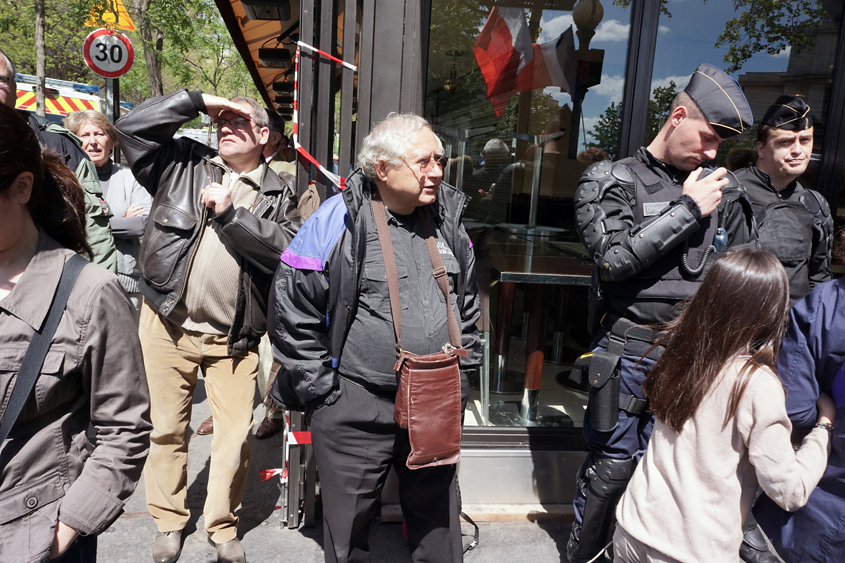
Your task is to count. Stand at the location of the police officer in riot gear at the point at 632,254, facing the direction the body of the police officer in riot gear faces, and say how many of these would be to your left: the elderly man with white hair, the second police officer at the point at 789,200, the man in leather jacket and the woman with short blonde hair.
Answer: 1

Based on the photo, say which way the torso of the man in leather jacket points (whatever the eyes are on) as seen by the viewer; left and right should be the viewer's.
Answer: facing the viewer

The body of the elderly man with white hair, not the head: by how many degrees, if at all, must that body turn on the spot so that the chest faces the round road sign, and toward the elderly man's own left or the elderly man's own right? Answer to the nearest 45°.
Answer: approximately 180°

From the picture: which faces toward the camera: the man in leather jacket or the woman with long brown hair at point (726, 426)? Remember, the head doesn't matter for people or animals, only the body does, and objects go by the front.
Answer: the man in leather jacket

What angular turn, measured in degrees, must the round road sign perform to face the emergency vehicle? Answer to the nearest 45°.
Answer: approximately 180°

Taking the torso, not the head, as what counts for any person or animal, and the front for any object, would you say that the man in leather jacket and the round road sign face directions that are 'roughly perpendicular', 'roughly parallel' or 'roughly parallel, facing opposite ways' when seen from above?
roughly parallel

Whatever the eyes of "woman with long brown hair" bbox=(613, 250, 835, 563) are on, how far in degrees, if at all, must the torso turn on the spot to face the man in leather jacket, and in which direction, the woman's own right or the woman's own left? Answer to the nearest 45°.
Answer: approximately 135° to the woman's own left

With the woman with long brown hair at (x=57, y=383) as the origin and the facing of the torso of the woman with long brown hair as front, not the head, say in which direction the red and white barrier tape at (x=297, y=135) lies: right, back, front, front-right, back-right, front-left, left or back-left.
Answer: back

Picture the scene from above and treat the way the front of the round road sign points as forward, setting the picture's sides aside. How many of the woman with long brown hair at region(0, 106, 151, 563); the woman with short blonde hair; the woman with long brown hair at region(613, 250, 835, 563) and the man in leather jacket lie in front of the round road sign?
4

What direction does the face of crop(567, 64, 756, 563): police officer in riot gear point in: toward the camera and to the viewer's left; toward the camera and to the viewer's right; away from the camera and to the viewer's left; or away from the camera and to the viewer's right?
toward the camera and to the viewer's right

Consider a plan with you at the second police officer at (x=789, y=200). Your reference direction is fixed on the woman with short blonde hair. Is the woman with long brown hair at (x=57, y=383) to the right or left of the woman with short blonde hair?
left

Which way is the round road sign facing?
toward the camera
